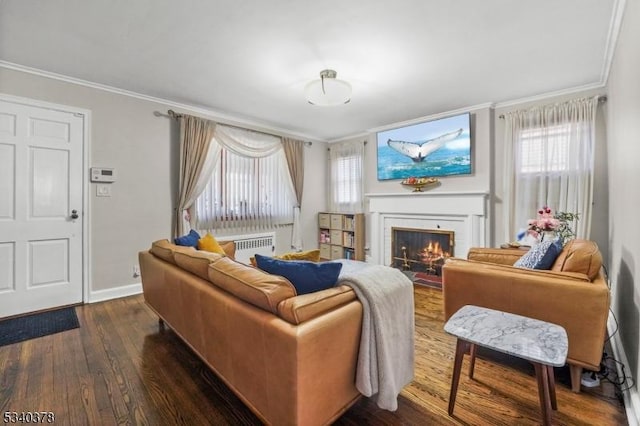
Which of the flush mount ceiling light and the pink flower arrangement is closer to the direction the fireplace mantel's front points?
the flush mount ceiling light

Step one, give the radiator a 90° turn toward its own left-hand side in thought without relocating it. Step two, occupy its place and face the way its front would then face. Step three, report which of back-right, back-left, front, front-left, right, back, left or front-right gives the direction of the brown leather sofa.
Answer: back-right

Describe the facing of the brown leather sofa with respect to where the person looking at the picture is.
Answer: facing away from the viewer and to the right of the viewer

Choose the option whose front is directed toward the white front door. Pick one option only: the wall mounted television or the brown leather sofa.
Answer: the wall mounted television

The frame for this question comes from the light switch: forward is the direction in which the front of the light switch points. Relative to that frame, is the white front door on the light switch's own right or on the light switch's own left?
on the light switch's own right

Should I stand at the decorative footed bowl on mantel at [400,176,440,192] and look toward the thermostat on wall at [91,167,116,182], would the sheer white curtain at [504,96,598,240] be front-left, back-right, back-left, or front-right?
back-left

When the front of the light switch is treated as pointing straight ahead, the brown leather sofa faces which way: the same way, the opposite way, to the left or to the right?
to the left

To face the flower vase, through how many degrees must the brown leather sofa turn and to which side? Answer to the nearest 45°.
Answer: approximately 45° to its right

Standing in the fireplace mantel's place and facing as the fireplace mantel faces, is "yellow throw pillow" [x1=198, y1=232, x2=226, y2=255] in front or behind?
in front

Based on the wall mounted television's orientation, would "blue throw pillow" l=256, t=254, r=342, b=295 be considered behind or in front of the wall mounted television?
in front

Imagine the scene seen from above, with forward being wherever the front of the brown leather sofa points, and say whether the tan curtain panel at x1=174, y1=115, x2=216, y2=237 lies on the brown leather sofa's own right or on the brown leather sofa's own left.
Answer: on the brown leather sofa's own left

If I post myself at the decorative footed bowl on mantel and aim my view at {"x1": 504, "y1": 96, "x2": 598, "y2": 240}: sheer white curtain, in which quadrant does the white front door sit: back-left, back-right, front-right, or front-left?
back-right

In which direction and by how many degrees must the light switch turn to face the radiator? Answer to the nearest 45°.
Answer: approximately 90° to its left

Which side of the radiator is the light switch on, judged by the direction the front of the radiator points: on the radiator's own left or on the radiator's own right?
on the radiator's own right
